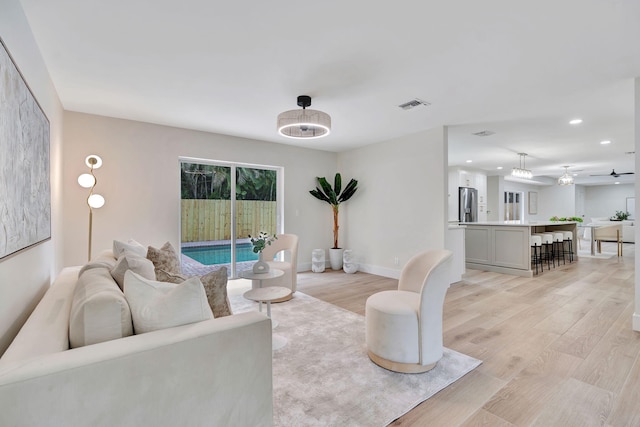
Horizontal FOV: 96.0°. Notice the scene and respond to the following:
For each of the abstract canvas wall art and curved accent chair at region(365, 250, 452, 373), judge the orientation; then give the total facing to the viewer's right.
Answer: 1

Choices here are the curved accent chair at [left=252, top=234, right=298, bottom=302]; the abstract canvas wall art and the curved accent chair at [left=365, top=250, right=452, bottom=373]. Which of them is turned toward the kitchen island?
the abstract canvas wall art

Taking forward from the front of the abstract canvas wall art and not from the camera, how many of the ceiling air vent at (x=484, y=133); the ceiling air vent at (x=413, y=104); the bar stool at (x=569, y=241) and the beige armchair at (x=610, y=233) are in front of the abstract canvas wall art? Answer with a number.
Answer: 4

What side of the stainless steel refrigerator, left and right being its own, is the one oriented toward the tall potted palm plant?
right

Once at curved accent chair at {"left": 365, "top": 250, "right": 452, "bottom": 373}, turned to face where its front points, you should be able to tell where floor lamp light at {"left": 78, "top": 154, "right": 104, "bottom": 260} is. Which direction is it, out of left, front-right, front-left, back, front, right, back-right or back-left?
front-right

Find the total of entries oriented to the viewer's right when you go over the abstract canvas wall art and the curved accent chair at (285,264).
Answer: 1

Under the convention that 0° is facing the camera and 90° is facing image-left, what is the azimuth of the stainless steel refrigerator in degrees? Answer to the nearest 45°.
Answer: approximately 315°

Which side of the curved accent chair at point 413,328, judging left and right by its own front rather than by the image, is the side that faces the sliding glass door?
right

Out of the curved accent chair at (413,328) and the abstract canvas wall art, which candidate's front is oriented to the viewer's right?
the abstract canvas wall art

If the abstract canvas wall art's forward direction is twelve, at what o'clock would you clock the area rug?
The area rug is roughly at 1 o'clock from the abstract canvas wall art.

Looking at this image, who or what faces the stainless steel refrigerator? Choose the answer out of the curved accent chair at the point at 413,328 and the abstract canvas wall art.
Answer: the abstract canvas wall art

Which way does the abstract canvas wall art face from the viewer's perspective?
to the viewer's right

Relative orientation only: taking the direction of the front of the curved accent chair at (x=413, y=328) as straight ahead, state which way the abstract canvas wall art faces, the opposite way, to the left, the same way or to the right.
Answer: the opposite way

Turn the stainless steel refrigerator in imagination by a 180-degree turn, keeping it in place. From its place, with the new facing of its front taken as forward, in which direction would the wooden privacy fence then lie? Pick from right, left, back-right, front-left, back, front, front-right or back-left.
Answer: left
